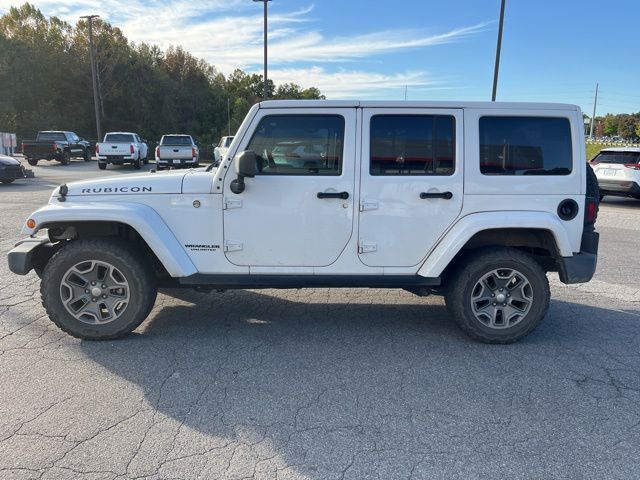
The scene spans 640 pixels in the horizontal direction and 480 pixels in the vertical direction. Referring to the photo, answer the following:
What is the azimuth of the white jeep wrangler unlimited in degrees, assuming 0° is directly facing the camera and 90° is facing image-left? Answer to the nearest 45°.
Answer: approximately 90°

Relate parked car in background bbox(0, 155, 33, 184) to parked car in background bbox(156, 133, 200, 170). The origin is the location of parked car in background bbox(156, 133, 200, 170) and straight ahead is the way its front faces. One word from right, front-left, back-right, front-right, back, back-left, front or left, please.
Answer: back-left

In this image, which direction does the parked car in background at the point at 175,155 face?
away from the camera

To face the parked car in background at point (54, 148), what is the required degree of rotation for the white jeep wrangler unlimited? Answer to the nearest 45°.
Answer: approximately 45° to its right

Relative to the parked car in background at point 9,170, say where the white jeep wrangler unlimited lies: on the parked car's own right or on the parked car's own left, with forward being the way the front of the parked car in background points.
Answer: on the parked car's own right

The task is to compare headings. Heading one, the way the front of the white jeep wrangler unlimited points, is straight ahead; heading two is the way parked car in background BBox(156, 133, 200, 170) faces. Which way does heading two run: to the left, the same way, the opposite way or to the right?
to the right

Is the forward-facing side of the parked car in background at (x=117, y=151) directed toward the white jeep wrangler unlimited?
no

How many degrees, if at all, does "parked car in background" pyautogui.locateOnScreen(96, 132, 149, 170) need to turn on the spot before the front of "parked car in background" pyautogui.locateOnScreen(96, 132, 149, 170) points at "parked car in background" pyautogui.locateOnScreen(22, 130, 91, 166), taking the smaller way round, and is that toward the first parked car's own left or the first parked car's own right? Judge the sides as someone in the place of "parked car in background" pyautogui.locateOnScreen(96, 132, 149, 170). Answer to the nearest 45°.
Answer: approximately 90° to the first parked car's own left

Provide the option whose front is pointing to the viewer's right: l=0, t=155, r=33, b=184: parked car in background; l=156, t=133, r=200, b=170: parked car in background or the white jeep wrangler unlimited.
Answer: l=0, t=155, r=33, b=184: parked car in background

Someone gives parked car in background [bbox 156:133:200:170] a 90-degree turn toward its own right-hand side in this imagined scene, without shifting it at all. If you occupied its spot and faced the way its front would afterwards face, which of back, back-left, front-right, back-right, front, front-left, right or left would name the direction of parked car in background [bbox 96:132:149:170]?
back-left

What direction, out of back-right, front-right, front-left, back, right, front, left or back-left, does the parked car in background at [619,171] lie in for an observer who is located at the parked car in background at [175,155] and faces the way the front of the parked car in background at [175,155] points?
back-right

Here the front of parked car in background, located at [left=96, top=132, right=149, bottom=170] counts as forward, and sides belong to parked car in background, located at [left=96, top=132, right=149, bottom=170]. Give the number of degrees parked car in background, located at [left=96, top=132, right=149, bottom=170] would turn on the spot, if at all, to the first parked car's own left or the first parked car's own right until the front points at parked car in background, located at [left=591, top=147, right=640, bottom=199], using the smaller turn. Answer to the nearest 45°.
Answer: approximately 90° to the first parked car's own right

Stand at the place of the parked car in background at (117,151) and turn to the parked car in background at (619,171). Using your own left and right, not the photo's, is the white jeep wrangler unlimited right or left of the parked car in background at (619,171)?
right

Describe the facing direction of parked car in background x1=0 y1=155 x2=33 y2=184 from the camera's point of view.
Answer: facing to the right of the viewer

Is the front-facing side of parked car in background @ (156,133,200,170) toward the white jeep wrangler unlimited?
no

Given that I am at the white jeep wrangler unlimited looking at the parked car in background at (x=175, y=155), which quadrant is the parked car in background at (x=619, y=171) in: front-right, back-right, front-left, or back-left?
front-right
